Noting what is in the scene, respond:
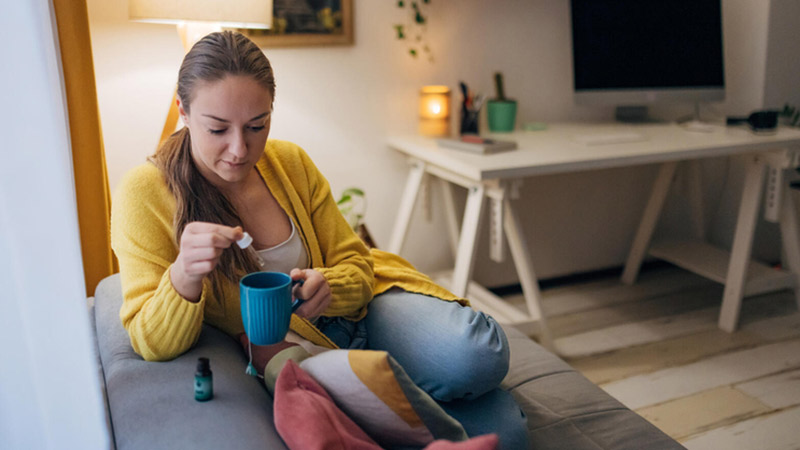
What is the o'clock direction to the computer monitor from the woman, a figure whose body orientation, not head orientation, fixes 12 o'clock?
The computer monitor is roughly at 9 o'clock from the woman.

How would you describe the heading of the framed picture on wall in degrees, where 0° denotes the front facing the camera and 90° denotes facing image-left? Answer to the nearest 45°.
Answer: approximately 0°

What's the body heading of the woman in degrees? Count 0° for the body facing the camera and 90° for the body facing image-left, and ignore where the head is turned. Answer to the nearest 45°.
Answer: approximately 315°

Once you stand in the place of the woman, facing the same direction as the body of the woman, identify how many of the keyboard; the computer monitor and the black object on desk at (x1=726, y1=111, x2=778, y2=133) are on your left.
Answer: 3

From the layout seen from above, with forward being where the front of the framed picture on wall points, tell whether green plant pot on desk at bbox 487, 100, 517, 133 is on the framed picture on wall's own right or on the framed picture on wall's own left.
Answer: on the framed picture on wall's own left

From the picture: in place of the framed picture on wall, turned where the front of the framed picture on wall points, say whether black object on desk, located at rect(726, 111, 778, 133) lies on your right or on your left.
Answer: on your left

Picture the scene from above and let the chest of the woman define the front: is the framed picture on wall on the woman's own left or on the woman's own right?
on the woman's own left
